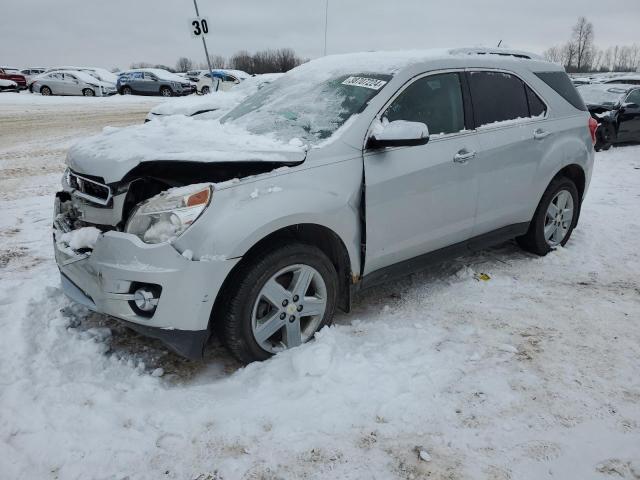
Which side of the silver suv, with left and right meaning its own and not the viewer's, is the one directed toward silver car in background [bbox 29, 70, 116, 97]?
right

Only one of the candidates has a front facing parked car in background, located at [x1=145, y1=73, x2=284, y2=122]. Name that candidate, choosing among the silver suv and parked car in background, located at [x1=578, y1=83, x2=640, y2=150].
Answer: parked car in background, located at [x1=578, y1=83, x2=640, y2=150]

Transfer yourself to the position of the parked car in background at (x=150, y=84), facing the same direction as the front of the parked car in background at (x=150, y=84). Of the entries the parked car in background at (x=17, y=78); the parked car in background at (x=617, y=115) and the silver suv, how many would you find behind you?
1

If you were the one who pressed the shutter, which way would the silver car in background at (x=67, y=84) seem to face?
facing the viewer and to the right of the viewer

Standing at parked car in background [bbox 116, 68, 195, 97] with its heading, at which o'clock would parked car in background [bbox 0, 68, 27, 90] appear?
parked car in background [bbox 0, 68, 27, 90] is roughly at 6 o'clock from parked car in background [bbox 116, 68, 195, 97].

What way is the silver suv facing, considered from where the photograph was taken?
facing the viewer and to the left of the viewer

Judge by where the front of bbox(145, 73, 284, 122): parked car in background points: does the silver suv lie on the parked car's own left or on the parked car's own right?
on the parked car's own left

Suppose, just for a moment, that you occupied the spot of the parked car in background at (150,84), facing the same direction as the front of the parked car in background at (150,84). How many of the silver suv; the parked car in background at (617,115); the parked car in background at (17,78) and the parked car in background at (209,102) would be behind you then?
1

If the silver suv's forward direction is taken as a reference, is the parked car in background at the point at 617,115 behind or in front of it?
behind

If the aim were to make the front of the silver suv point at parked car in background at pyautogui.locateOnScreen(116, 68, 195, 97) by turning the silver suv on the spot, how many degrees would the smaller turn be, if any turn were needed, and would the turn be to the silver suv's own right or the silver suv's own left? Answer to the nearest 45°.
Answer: approximately 135° to the silver suv's own right

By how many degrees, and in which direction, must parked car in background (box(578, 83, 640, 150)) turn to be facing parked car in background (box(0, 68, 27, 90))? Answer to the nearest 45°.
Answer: approximately 45° to its right

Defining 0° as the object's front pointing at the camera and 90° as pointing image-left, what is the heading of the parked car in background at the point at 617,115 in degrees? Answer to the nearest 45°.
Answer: approximately 45°

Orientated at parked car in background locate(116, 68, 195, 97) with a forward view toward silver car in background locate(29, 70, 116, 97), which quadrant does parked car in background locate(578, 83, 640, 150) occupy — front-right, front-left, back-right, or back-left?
back-left
